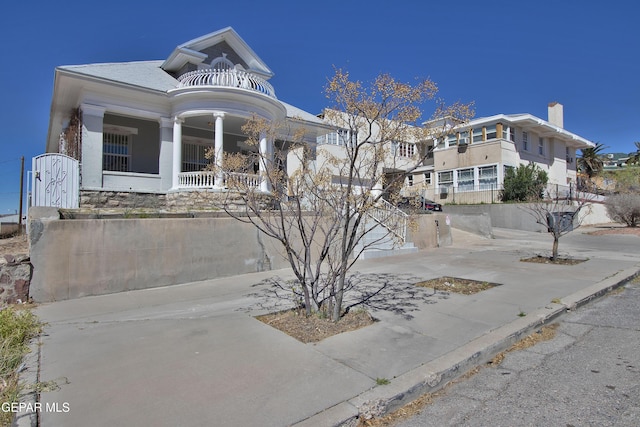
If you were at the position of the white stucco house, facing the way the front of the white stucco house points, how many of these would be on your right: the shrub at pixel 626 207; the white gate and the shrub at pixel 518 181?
1

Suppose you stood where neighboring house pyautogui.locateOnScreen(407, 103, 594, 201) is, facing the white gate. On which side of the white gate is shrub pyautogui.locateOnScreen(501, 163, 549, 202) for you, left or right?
left

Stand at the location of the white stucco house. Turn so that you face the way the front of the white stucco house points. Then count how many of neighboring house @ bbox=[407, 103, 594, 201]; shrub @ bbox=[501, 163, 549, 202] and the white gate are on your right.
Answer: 1

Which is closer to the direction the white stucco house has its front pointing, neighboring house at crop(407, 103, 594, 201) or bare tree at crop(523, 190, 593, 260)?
the bare tree

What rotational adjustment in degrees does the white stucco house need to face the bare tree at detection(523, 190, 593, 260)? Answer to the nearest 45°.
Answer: approximately 45° to its left

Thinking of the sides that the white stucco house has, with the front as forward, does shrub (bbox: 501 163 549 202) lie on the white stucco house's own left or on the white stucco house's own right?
on the white stucco house's own left

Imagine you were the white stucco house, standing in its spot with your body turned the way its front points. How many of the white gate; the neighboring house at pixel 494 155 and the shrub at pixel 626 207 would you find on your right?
1

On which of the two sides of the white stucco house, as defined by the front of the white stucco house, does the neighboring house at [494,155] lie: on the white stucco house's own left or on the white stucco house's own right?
on the white stucco house's own left
